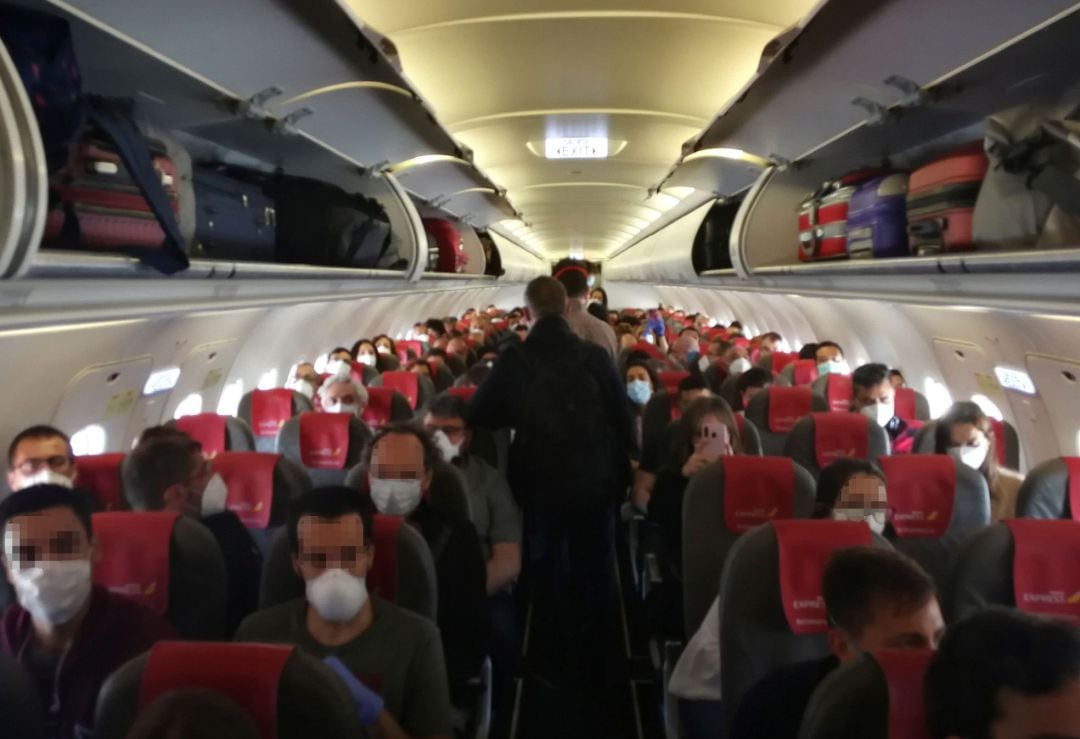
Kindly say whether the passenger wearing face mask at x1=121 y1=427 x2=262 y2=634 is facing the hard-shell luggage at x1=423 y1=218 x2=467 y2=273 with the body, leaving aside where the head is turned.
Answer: no

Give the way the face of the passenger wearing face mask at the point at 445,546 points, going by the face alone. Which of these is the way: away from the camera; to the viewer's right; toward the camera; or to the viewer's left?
toward the camera

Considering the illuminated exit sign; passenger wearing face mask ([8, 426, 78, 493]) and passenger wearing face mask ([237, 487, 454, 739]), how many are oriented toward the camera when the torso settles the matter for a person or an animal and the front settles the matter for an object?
3

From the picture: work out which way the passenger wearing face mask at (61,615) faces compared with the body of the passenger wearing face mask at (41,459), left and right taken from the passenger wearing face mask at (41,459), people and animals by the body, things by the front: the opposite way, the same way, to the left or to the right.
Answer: the same way

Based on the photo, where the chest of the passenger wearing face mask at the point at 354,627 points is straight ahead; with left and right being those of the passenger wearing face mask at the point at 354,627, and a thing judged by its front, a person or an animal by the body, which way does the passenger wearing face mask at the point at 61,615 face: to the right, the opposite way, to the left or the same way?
the same way

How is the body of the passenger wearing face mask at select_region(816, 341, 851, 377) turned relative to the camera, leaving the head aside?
toward the camera

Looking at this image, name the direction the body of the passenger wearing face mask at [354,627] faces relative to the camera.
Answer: toward the camera

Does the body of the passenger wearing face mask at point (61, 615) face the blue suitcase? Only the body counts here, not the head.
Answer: no

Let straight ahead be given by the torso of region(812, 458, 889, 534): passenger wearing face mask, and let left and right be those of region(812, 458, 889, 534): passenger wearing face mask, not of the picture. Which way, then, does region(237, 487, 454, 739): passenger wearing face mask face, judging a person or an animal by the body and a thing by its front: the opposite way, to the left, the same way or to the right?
the same way

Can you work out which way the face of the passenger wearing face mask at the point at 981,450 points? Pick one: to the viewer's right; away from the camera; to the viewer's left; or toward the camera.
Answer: toward the camera

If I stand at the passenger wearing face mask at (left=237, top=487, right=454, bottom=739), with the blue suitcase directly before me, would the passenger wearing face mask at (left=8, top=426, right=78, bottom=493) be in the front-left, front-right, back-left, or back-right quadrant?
front-left

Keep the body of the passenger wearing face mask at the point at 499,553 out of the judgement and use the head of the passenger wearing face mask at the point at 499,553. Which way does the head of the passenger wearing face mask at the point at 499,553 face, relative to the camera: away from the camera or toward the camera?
toward the camera

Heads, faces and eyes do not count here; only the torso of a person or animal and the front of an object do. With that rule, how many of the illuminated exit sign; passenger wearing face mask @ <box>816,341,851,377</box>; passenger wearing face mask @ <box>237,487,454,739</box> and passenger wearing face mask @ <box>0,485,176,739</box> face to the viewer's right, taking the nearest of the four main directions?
0

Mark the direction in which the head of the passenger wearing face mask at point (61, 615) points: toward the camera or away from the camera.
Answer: toward the camera

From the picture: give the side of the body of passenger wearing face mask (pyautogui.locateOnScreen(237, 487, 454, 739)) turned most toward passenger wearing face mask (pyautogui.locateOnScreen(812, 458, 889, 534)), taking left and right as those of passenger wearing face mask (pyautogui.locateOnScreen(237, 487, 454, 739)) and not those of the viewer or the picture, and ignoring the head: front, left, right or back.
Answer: left

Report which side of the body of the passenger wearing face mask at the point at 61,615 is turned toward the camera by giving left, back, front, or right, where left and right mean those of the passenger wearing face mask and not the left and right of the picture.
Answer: front
